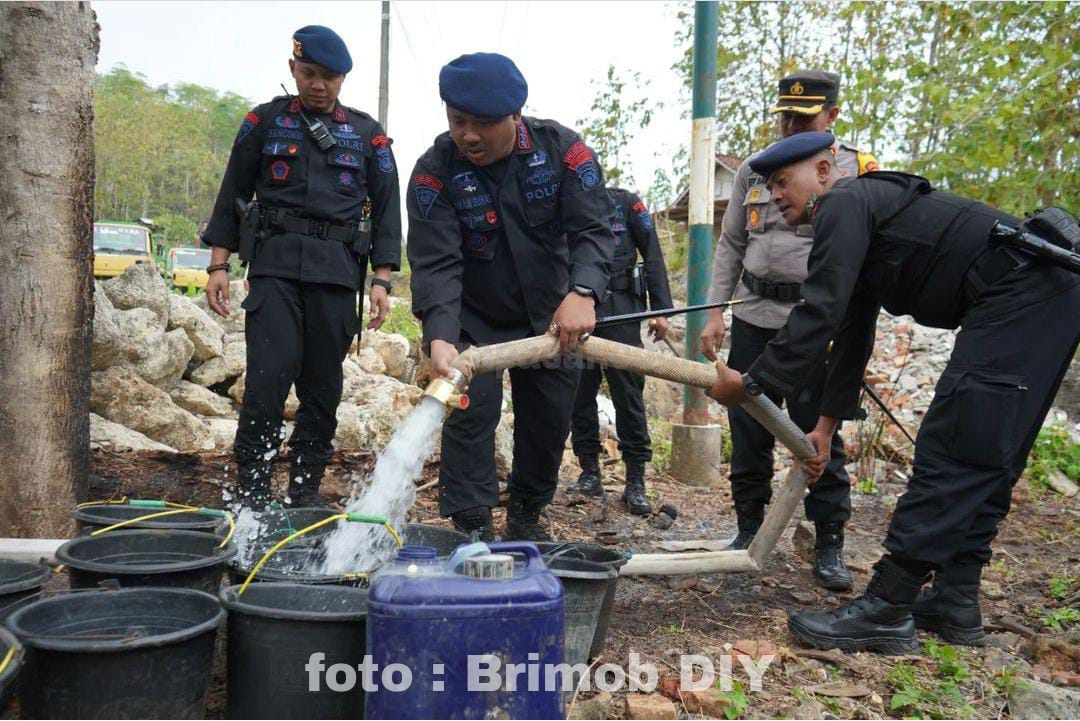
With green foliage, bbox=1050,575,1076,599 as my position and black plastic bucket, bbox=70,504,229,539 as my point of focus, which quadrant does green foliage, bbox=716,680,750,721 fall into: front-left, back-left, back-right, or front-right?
front-left

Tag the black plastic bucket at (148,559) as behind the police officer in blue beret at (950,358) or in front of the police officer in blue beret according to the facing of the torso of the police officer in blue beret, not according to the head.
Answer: in front

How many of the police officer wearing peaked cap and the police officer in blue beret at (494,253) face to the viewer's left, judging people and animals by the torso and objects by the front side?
0

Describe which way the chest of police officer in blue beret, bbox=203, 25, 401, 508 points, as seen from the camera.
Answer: toward the camera

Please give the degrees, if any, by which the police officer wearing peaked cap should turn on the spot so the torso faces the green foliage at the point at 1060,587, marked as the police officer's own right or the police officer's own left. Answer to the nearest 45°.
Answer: approximately 90° to the police officer's own left

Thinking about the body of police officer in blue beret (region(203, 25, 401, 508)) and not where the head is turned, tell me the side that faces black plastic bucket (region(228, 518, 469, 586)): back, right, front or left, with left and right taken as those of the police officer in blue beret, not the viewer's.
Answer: front

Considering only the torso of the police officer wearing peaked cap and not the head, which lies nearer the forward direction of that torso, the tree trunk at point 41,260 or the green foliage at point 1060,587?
the tree trunk

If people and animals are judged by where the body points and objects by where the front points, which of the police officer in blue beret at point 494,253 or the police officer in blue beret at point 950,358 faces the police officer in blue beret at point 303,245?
the police officer in blue beret at point 950,358

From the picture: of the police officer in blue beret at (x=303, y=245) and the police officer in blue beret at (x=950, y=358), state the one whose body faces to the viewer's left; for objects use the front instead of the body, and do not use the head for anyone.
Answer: the police officer in blue beret at (x=950, y=358)

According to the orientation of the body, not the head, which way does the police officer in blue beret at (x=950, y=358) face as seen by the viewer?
to the viewer's left

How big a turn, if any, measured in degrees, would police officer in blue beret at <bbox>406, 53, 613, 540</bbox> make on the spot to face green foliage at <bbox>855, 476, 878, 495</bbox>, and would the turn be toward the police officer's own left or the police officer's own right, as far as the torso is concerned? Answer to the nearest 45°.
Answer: approximately 135° to the police officer's own left

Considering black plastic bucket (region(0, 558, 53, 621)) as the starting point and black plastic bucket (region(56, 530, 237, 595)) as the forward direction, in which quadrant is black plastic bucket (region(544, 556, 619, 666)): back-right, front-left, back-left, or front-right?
front-right

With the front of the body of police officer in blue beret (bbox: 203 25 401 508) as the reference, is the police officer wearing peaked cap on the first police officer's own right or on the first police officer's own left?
on the first police officer's own left

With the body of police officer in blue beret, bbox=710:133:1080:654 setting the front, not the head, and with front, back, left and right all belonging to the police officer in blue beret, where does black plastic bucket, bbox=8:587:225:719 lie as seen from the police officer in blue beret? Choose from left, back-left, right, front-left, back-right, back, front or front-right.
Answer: front-left

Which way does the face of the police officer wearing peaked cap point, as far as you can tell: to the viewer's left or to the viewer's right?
to the viewer's left
